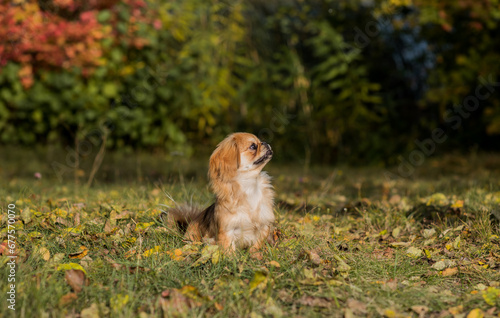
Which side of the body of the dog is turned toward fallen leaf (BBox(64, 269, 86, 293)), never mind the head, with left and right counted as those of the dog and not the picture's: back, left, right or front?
right

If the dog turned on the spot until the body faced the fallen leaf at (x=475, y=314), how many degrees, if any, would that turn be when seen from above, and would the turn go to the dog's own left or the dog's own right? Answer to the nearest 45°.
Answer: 0° — it already faces it

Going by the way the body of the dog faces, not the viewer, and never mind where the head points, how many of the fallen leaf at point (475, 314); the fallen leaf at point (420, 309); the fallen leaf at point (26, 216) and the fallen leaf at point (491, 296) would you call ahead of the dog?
3

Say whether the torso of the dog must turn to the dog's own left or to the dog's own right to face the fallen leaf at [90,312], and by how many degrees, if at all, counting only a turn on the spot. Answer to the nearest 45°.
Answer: approximately 90° to the dog's own right

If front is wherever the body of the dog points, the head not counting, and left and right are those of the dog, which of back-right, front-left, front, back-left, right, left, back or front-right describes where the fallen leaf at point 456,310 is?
front

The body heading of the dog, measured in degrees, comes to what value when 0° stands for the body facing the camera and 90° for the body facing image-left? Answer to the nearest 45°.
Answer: approximately 315°

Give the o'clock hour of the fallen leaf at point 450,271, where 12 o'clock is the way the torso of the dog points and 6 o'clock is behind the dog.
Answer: The fallen leaf is roughly at 11 o'clock from the dog.

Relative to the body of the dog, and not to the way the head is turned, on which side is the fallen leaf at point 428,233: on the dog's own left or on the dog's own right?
on the dog's own left

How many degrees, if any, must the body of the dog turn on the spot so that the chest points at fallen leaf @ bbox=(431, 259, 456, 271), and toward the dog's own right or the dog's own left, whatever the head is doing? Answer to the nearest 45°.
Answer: approximately 45° to the dog's own left

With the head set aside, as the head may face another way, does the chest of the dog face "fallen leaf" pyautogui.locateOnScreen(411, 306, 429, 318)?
yes

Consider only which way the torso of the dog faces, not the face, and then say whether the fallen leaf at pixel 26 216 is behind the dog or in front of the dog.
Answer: behind

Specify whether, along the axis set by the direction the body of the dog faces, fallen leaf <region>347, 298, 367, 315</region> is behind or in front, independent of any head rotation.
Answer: in front
